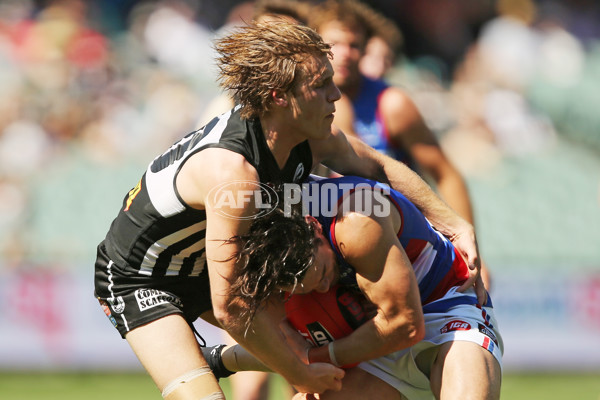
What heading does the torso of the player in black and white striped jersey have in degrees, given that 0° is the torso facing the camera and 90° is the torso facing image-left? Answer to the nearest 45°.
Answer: approximately 270°

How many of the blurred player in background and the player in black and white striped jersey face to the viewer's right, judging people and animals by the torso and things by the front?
1

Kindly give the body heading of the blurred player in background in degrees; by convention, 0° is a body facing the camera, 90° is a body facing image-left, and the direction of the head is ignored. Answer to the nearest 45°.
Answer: approximately 45°

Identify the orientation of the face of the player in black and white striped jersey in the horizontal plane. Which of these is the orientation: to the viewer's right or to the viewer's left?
to the viewer's right
